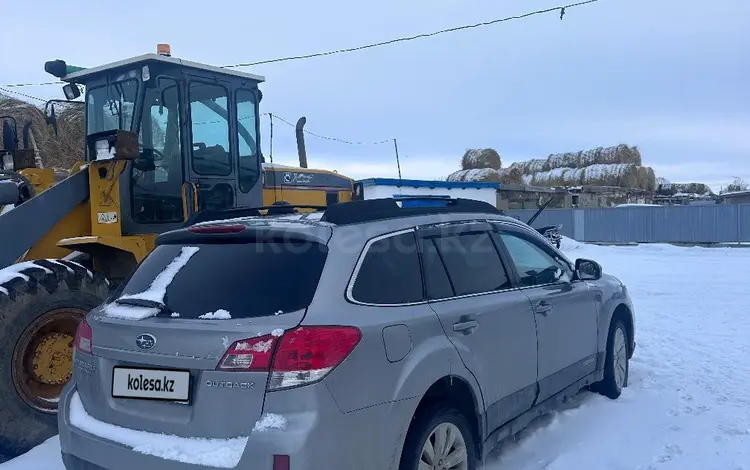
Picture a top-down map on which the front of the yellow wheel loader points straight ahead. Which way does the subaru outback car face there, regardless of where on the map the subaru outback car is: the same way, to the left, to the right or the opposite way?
the opposite way

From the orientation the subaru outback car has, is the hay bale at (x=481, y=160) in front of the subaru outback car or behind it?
in front

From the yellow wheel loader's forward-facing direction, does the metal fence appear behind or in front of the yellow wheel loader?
behind

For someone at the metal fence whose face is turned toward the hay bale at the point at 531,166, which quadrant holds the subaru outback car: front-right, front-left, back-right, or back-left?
back-left

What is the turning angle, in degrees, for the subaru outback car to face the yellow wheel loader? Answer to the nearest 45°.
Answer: approximately 90° to its left

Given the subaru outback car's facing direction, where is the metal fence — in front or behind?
in front

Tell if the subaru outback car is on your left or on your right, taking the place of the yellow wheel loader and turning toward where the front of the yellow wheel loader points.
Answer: on your left

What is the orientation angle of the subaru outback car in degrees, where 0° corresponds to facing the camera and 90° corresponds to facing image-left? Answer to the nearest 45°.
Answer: approximately 225°

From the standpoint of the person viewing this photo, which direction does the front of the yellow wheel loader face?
facing the viewer and to the left of the viewer
